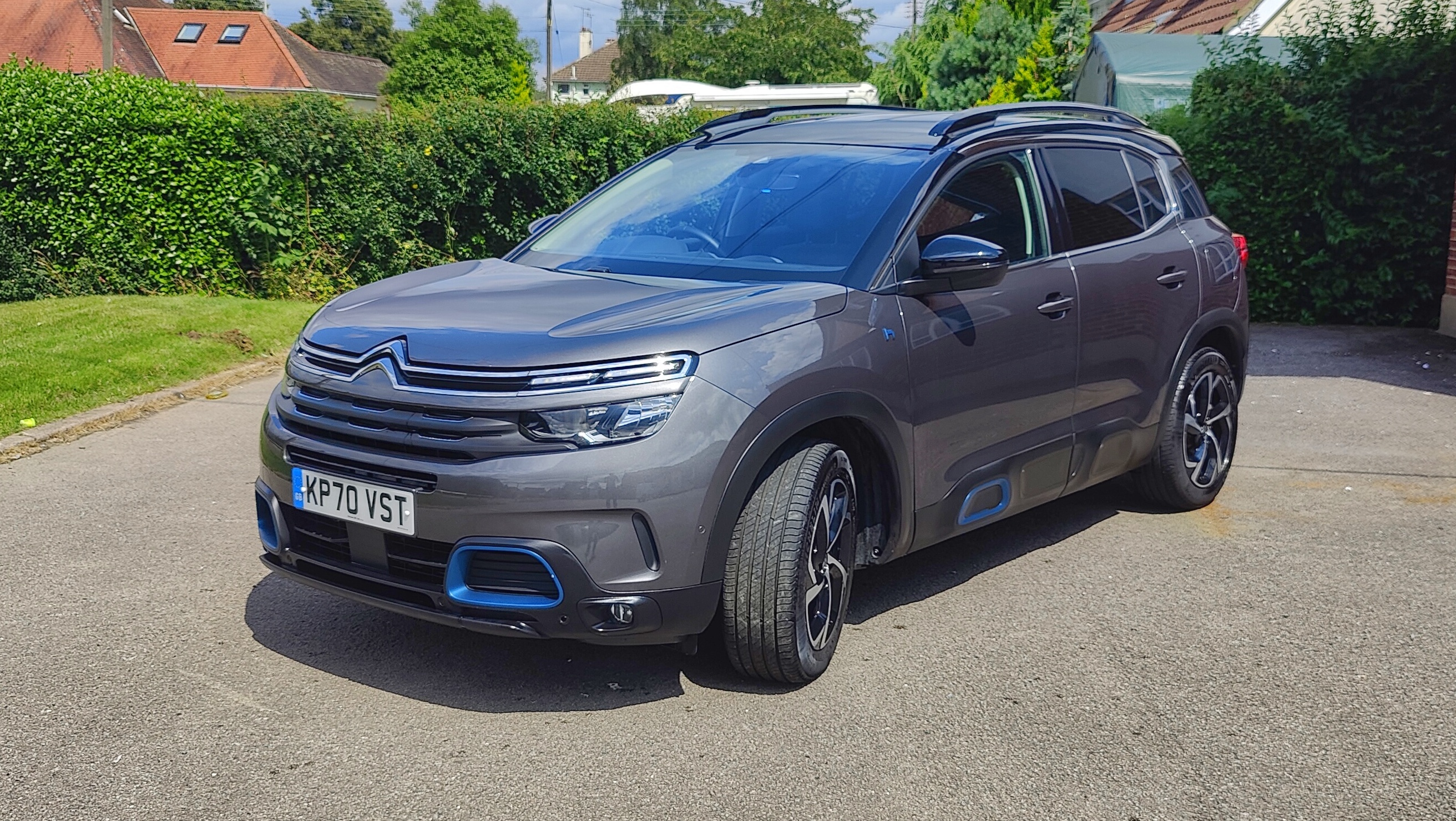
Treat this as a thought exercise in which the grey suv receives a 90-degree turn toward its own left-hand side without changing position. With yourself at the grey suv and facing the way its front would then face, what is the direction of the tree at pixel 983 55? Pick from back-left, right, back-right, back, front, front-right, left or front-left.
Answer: back-left

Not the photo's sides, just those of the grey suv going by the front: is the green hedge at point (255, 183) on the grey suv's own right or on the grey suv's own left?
on the grey suv's own right

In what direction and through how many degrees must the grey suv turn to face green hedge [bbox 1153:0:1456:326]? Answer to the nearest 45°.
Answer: approximately 180°

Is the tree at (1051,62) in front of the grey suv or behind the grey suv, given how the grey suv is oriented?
behind

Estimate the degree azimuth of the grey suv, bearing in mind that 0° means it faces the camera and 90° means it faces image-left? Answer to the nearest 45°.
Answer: approximately 45°

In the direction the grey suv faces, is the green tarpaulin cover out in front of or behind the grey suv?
behind
